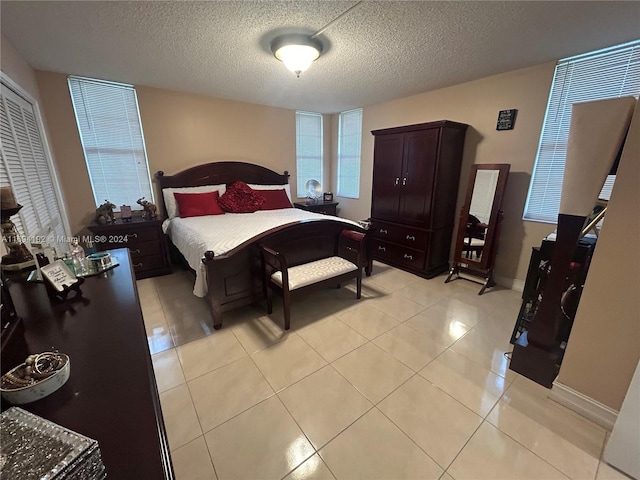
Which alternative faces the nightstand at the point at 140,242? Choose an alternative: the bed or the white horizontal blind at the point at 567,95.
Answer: the white horizontal blind

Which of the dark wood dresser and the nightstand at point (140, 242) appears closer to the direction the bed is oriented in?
the dark wood dresser

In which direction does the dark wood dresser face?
to the viewer's right

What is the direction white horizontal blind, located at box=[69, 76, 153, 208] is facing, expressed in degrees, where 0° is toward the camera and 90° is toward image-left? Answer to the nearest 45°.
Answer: approximately 315°

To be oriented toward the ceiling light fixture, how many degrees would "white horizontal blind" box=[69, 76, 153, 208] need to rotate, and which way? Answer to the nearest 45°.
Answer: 0° — it already faces it

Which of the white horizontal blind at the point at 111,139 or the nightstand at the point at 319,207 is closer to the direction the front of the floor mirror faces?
the white horizontal blind

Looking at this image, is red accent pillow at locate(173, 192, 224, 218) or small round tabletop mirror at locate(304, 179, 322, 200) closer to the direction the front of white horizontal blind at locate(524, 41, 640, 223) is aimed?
the red accent pillow

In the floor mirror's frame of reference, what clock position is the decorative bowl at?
The decorative bowl is roughly at 11 o'clock from the floor mirror.

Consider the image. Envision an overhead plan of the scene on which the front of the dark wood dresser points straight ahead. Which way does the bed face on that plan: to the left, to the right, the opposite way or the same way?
to the right

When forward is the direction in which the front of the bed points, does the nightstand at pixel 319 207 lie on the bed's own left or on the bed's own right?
on the bed's own left
